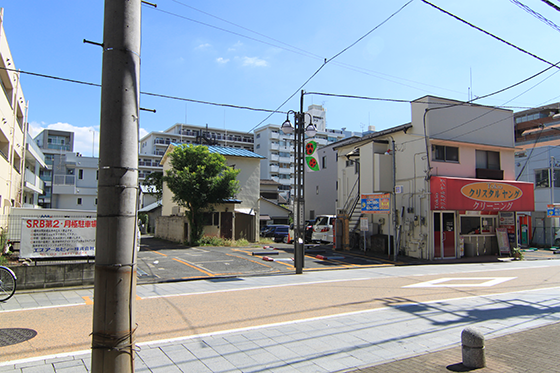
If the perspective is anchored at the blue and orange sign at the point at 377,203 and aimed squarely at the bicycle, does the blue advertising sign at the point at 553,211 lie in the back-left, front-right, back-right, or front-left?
back-left

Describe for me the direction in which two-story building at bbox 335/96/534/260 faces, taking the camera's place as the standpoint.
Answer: facing the viewer and to the right of the viewer

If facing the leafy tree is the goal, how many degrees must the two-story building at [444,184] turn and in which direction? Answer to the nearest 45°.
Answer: approximately 135° to its right

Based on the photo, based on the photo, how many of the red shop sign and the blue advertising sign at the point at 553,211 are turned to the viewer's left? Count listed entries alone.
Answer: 0

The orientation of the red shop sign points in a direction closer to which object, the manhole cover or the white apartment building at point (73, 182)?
the manhole cover

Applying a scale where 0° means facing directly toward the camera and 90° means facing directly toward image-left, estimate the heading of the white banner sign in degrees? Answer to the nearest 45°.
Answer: approximately 0°

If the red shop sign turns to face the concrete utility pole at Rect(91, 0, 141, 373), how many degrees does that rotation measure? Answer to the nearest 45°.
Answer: approximately 45° to its right

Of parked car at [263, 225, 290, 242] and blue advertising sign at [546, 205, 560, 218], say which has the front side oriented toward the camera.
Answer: the blue advertising sign

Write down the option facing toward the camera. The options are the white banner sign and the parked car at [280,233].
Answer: the white banner sign

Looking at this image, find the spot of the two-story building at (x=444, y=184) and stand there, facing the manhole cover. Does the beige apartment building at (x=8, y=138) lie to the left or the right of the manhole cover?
right

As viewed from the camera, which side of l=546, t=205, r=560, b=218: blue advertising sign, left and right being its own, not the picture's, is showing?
front

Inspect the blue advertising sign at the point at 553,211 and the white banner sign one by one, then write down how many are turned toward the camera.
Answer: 2

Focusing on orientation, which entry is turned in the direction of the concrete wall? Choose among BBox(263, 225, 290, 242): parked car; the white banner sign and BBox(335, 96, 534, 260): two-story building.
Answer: the parked car
